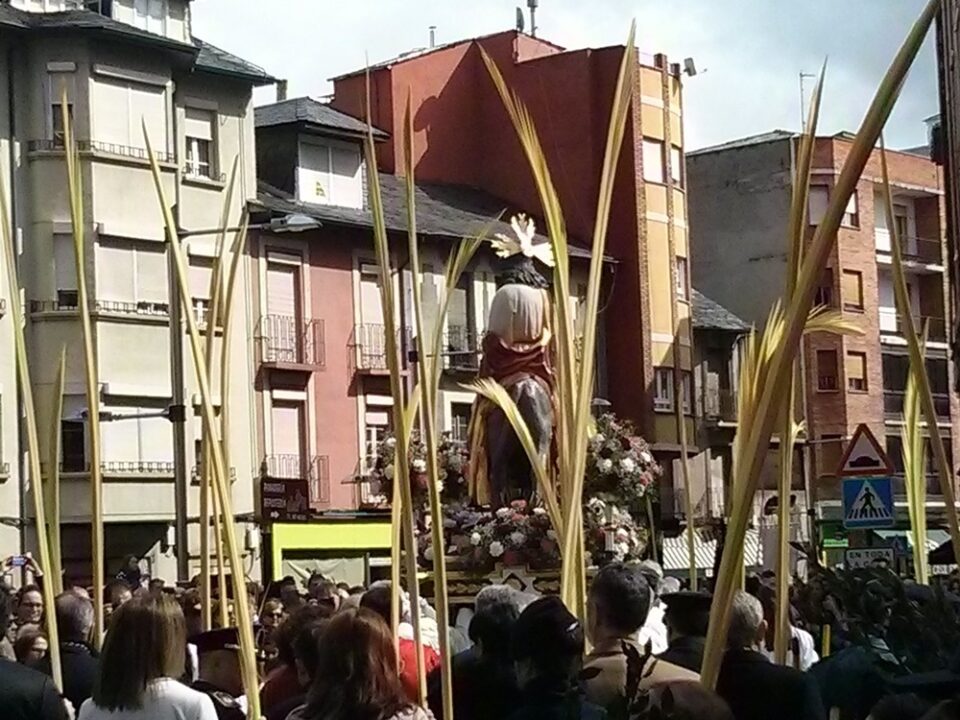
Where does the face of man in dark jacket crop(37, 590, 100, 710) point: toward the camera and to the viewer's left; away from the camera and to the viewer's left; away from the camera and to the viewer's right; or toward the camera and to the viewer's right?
away from the camera and to the viewer's right

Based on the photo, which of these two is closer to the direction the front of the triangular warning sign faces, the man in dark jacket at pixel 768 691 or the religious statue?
the man in dark jacket

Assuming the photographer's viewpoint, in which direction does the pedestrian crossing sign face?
facing the viewer

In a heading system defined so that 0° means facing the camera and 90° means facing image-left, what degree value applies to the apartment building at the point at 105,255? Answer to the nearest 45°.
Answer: approximately 0°

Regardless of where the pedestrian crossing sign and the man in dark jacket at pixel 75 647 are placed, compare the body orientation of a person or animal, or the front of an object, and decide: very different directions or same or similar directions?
very different directions

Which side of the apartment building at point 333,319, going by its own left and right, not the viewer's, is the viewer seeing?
front

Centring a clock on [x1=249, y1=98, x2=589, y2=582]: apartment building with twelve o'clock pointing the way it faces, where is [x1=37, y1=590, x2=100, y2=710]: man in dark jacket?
The man in dark jacket is roughly at 12 o'clock from the apartment building.

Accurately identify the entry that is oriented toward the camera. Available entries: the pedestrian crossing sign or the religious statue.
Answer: the pedestrian crossing sign

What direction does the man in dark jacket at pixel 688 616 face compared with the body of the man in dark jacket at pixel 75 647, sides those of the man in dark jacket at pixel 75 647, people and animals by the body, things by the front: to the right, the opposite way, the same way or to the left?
the same way

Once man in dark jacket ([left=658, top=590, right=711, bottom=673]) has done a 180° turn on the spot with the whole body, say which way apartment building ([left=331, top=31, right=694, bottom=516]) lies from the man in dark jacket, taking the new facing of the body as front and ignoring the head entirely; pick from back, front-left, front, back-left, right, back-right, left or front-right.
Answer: back

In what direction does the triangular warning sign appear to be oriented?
toward the camera

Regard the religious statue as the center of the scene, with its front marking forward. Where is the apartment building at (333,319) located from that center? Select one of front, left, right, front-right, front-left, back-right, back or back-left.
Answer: front

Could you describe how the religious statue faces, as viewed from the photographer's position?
facing away from the viewer

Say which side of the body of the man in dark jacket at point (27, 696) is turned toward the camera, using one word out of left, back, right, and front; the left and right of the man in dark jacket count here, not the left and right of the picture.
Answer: back

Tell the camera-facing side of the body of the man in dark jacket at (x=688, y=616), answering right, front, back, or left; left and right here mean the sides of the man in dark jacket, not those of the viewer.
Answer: back

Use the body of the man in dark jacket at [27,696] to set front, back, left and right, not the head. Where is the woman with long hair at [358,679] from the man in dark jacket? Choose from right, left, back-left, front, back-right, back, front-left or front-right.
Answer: back-right

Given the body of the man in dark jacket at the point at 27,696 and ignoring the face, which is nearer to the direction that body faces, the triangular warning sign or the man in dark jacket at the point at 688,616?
the triangular warning sign

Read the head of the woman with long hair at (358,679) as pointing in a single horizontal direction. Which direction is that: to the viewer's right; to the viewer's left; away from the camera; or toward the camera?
away from the camera

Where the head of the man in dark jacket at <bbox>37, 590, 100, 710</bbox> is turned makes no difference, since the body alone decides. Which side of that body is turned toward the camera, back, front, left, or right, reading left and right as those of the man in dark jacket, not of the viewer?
back

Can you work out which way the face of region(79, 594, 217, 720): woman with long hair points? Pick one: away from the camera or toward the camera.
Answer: away from the camera

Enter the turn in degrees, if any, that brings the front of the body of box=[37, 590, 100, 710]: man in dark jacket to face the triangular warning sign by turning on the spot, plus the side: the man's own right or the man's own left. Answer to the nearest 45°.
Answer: approximately 45° to the man's own right

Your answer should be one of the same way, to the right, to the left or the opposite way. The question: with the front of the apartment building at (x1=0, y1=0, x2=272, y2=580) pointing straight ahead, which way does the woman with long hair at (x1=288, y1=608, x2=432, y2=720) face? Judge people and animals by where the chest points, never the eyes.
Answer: the opposite way
